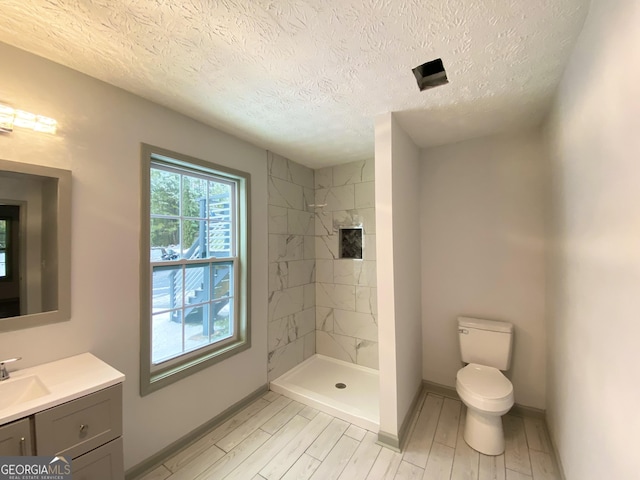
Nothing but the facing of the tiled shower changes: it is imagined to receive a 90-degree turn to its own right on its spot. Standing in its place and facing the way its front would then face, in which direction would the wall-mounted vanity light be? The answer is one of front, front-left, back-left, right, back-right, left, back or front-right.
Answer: front-left

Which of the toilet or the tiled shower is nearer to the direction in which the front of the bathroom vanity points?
the toilet

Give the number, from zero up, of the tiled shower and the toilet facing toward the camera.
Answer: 2

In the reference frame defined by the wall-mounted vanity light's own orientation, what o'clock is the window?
The window is roughly at 10 o'clock from the wall-mounted vanity light.

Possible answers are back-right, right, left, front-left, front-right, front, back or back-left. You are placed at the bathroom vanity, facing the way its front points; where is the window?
left

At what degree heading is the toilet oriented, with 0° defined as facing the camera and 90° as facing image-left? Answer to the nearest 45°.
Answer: approximately 0°

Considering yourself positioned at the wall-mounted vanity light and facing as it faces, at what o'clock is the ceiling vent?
The ceiling vent is roughly at 12 o'clock from the wall-mounted vanity light.

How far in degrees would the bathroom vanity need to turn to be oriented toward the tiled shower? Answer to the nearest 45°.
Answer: approximately 45° to its left

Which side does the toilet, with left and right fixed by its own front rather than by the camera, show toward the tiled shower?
right

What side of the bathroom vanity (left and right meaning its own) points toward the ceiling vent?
front

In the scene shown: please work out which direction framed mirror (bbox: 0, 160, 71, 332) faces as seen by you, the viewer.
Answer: facing the viewer and to the right of the viewer

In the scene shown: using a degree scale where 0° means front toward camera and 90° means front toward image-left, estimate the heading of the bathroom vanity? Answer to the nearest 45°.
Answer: approximately 315°

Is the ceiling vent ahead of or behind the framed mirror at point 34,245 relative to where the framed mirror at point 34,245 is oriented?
ahead

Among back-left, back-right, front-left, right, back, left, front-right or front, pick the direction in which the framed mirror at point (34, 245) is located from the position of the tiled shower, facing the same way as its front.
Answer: front-right
